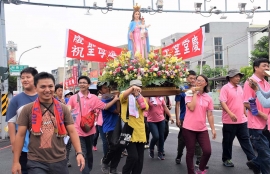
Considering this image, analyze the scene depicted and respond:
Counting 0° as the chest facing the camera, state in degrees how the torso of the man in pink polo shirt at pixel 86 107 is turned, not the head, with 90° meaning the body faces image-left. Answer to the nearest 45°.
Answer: approximately 0°

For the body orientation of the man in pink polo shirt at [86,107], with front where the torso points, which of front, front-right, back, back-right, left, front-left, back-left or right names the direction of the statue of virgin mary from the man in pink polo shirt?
back-left

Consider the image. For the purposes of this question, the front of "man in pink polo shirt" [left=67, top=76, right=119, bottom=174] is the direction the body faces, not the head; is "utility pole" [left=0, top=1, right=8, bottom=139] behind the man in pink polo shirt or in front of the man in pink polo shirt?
behind

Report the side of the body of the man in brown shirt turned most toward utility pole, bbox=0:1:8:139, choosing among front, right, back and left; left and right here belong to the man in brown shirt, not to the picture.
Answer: back

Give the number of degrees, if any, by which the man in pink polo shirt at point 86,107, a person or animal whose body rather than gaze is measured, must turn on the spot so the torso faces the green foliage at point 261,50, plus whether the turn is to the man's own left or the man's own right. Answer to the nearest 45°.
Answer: approximately 135° to the man's own left

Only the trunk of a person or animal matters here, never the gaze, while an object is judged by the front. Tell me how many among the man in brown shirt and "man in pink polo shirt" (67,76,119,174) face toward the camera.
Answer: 2
